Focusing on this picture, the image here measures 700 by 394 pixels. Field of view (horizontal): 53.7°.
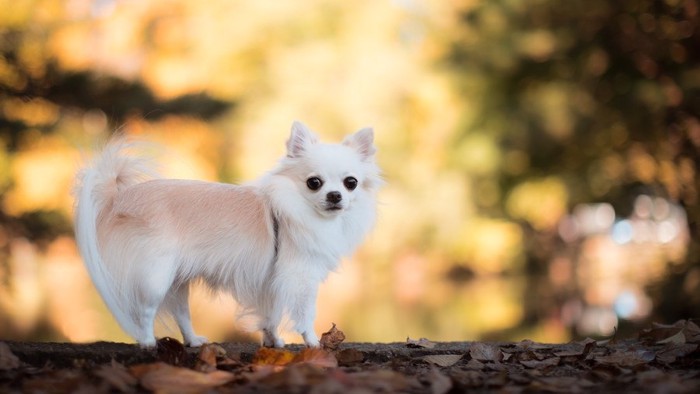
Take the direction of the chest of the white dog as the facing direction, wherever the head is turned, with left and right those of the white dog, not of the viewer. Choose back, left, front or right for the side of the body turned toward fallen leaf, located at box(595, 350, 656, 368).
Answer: front

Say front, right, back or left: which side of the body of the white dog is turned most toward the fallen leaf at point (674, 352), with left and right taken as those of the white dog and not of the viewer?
front

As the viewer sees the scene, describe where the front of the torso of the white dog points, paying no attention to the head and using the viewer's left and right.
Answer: facing to the right of the viewer

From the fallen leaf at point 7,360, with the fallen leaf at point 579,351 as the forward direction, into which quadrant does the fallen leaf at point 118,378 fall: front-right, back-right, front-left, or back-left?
front-right

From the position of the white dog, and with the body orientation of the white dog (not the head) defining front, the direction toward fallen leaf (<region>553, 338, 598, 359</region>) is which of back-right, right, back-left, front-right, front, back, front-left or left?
front

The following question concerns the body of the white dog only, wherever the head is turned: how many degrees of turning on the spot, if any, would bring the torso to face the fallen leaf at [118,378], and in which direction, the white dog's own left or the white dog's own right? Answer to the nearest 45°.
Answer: approximately 90° to the white dog's own right

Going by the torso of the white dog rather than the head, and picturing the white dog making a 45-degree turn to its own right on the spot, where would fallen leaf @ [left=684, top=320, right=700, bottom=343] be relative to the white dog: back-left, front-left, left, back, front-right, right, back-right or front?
front-left

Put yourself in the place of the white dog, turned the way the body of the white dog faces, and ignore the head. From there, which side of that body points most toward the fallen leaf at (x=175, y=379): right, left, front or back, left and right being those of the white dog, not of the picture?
right

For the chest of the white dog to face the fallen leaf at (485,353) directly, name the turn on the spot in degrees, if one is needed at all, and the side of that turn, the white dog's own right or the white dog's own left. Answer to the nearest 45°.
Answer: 0° — it already faces it

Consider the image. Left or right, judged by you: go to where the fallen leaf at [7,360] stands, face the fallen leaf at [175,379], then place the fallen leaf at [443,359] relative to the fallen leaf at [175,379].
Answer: left
